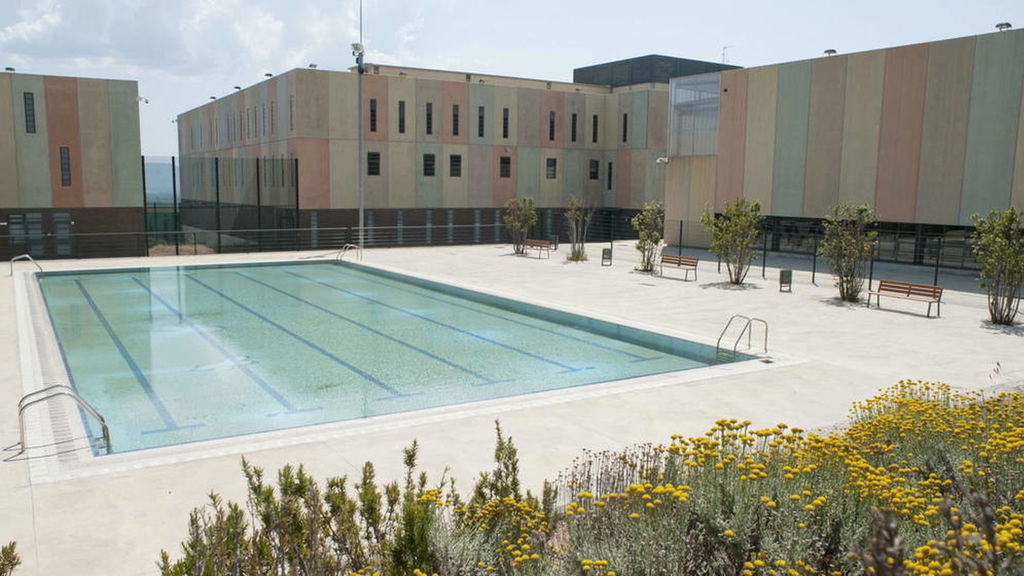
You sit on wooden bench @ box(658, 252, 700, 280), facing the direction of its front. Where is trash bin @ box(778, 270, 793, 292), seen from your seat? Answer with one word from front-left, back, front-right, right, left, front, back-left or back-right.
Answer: left

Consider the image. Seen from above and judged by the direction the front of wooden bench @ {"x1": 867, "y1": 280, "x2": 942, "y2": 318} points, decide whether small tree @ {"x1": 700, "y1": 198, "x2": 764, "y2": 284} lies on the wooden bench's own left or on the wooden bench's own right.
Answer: on the wooden bench's own right

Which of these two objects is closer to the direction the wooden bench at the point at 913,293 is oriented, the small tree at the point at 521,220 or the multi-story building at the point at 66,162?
the multi-story building

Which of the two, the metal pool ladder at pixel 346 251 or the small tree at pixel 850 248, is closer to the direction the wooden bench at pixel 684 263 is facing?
the metal pool ladder

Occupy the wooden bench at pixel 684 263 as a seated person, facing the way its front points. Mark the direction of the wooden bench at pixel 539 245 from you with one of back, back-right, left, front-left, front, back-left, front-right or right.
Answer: right

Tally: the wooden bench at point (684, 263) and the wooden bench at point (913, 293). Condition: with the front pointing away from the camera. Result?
0

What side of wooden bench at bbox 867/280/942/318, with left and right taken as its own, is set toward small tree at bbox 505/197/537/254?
right

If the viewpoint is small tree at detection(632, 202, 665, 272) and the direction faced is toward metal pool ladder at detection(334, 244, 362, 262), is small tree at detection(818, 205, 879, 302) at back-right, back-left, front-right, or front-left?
back-left

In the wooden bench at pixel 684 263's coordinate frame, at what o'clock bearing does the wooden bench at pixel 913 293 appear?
the wooden bench at pixel 913 293 is roughly at 9 o'clock from the wooden bench at pixel 684 263.

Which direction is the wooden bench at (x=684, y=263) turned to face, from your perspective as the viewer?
facing the viewer and to the left of the viewer

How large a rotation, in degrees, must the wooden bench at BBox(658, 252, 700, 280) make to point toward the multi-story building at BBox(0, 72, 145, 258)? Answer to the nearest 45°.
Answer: approximately 45° to its right

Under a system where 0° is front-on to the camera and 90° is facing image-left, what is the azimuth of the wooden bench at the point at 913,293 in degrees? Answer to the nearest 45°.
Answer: approximately 45°

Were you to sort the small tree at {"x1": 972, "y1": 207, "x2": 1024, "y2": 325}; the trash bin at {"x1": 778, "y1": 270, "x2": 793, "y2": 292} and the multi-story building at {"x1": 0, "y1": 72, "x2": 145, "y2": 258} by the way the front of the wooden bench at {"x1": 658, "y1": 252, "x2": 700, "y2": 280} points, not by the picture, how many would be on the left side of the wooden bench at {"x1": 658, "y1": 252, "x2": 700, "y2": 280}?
2
